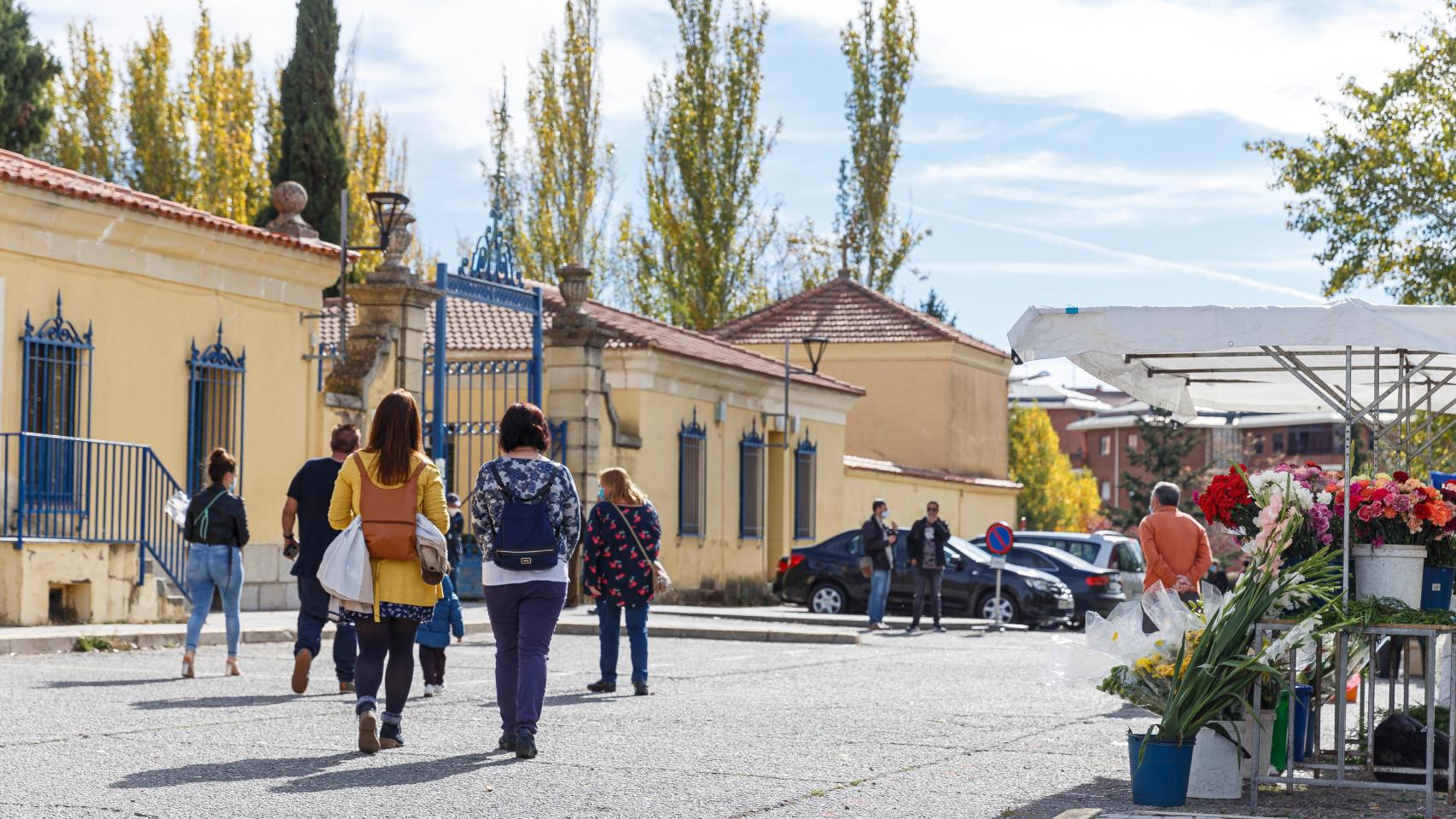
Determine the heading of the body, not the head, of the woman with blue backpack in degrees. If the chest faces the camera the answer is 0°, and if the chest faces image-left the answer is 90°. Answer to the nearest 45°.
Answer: approximately 180°

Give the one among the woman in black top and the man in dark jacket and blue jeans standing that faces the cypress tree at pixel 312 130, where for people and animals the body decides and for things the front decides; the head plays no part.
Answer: the woman in black top

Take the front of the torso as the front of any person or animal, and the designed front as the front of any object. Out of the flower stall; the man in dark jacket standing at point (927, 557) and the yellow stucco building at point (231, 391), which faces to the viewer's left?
the flower stall

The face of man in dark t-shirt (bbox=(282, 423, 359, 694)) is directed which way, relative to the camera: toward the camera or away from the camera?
away from the camera

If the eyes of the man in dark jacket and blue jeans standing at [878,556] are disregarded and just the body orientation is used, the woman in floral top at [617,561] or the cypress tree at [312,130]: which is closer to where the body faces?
the woman in floral top

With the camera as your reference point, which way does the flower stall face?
facing to the left of the viewer

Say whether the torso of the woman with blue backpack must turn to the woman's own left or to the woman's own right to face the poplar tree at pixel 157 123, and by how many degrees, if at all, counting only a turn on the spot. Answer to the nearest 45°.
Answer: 0° — they already face it

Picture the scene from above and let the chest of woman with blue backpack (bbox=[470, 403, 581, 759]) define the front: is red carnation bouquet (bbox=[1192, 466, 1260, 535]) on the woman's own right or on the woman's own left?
on the woman's own right

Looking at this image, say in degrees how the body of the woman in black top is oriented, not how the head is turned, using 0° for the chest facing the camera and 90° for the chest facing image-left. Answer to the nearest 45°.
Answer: approximately 180°

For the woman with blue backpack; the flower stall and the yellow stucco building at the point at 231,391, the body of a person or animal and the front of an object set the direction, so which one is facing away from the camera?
the woman with blue backpack
